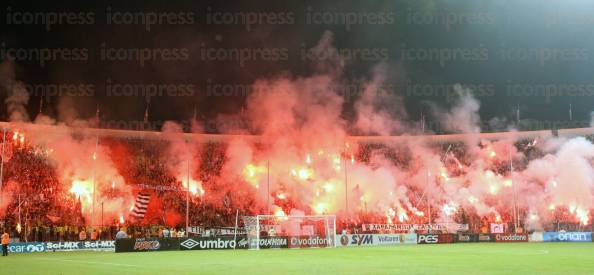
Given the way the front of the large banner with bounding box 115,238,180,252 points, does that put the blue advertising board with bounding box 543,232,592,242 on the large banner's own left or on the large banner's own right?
on the large banner's own left

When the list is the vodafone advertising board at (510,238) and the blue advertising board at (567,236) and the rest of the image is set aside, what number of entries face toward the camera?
2

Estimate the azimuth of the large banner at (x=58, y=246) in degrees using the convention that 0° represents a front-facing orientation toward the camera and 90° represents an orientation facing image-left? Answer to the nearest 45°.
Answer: approximately 0°

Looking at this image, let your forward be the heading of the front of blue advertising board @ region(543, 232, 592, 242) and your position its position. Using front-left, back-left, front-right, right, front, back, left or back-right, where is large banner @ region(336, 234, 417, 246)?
front-right

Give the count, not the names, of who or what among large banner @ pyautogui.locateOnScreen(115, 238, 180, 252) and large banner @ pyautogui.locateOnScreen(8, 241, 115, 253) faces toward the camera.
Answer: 2

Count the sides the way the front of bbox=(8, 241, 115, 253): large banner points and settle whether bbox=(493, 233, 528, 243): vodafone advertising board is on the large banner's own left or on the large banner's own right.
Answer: on the large banner's own left

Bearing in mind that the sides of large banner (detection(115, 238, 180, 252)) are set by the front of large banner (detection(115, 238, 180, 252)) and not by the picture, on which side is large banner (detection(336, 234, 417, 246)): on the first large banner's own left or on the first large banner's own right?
on the first large banner's own left

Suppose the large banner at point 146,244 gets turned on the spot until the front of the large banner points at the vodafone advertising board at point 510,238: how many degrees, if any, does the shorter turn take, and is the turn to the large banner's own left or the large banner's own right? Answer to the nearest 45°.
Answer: approximately 90° to the large banner's own left

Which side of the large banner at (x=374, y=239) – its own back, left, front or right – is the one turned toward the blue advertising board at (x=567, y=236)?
left

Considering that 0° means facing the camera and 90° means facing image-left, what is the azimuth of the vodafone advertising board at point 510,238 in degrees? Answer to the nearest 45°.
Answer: approximately 0°

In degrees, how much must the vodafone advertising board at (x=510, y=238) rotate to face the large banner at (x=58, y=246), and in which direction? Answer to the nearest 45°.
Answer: approximately 45° to its right
